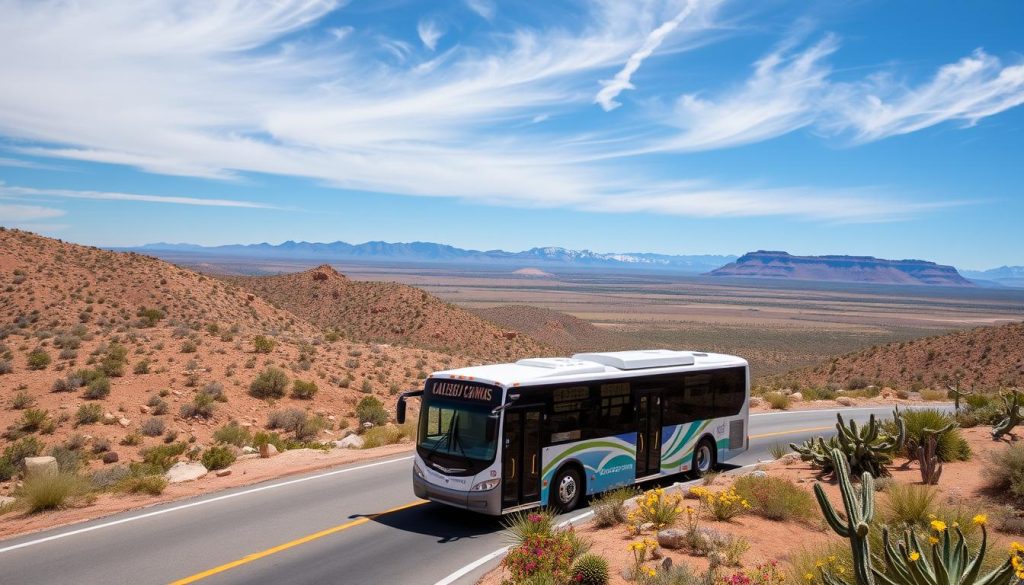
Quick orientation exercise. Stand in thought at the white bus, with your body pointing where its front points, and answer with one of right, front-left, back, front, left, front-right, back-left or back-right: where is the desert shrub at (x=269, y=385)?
right

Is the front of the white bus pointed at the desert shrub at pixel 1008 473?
no

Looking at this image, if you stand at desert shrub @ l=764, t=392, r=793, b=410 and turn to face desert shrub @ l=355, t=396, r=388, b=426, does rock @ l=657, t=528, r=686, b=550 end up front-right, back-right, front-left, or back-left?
front-left

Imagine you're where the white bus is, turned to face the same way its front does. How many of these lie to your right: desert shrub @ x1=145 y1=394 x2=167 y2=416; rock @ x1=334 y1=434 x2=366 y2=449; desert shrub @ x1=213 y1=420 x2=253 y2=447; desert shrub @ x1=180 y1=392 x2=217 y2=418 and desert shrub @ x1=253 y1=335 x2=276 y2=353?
5

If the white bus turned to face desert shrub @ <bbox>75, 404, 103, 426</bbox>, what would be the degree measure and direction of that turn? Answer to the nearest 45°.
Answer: approximately 90° to its right

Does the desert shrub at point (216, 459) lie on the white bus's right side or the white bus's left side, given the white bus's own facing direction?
on its right

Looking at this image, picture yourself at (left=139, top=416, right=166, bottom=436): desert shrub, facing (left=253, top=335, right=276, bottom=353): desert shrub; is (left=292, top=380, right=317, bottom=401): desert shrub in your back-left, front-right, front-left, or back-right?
front-right

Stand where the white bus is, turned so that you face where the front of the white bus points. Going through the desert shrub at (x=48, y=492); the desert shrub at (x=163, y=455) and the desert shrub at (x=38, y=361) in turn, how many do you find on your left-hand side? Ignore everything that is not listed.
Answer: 0

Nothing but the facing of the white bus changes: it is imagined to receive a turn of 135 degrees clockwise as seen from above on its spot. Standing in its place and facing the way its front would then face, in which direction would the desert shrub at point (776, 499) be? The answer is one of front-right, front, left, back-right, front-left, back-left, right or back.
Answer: right

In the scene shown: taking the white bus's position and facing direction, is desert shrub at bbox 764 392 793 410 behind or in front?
behind

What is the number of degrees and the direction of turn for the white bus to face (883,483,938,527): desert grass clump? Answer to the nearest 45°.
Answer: approximately 135° to its left

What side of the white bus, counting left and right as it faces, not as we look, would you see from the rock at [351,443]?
right

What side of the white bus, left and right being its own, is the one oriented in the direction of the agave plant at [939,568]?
left

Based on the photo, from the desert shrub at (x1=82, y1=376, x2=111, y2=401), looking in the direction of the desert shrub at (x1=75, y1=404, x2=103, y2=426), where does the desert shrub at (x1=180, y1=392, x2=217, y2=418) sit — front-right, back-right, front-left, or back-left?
front-left

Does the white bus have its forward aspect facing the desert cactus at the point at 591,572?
no

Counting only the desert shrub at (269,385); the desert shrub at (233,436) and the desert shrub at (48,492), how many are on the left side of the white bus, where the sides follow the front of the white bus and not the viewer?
0

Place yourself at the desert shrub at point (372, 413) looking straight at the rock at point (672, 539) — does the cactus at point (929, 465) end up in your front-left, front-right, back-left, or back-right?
front-left

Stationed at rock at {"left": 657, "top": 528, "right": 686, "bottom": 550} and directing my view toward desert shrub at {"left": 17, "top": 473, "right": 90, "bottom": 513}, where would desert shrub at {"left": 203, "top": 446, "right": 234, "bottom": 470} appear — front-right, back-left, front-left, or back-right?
front-right

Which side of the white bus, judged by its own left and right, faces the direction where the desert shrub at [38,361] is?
right

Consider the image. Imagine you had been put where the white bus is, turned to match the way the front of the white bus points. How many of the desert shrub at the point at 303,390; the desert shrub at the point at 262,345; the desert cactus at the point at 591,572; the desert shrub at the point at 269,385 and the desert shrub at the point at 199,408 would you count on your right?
4

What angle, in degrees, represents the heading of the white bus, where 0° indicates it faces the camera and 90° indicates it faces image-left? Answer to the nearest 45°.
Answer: approximately 45°
